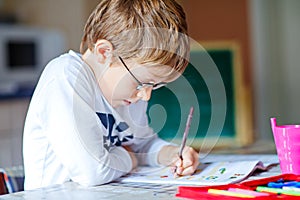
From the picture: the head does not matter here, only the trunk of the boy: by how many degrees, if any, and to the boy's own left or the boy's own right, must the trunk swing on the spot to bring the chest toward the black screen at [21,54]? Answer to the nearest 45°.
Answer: approximately 135° to the boy's own left

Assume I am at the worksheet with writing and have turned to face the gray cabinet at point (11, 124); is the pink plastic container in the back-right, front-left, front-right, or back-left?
back-right

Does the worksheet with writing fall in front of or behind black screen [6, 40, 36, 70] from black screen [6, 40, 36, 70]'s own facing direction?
in front

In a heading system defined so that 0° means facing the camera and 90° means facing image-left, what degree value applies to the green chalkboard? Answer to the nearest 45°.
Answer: approximately 0°

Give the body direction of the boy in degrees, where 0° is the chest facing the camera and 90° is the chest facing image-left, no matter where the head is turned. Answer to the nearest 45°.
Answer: approximately 315°

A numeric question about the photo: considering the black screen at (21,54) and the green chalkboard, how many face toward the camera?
2

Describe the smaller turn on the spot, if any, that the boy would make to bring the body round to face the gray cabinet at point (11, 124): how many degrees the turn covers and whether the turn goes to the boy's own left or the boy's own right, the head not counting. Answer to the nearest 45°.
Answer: approximately 135° to the boy's own left

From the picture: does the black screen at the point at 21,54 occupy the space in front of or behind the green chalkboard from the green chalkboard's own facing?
behind
